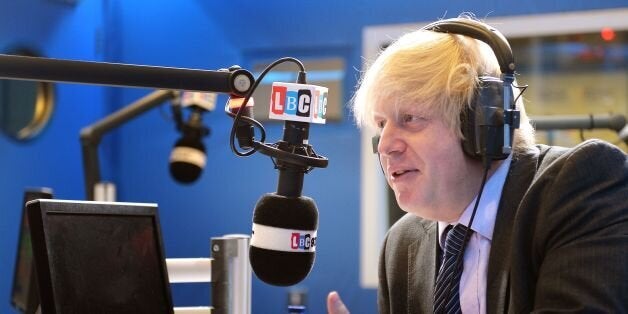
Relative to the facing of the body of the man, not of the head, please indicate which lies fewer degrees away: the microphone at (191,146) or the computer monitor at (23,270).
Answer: the computer monitor

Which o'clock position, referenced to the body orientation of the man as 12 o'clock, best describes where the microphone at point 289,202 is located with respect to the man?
The microphone is roughly at 12 o'clock from the man.

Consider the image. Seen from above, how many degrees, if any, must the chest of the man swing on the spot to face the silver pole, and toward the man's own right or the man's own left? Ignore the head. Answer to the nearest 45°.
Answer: approximately 45° to the man's own right

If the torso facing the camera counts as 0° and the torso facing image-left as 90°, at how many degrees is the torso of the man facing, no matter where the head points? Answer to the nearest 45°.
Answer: approximately 45°

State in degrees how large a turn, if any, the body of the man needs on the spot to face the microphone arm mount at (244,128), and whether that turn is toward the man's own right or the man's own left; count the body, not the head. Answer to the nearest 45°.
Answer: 0° — they already face it

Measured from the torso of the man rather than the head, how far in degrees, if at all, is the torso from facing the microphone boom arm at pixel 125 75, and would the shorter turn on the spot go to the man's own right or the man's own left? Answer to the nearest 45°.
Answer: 0° — they already face it

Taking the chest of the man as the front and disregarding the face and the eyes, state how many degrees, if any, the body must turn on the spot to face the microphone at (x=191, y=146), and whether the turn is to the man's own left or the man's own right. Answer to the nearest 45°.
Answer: approximately 90° to the man's own right
